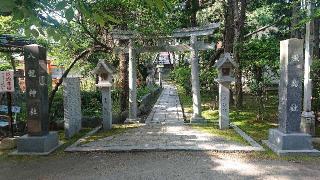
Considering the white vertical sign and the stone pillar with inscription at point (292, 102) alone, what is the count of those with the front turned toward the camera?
2

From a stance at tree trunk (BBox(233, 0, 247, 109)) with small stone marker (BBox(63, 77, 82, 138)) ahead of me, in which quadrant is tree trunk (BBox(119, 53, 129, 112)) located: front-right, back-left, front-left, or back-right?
front-right

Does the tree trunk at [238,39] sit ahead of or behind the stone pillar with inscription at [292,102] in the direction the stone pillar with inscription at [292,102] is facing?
behind

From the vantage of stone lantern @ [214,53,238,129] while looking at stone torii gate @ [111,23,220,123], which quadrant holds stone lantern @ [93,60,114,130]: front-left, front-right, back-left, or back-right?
front-left

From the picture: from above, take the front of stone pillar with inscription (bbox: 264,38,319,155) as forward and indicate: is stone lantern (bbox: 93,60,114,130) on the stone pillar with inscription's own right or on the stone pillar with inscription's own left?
on the stone pillar with inscription's own right

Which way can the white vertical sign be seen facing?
toward the camera

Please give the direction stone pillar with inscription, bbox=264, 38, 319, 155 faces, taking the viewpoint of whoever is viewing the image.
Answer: facing the viewer

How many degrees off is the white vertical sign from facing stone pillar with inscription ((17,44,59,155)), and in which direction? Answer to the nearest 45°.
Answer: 0° — it already faces it

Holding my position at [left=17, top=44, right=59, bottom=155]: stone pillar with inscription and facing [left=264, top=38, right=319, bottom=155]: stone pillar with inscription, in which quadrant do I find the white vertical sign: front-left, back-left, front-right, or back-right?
back-left

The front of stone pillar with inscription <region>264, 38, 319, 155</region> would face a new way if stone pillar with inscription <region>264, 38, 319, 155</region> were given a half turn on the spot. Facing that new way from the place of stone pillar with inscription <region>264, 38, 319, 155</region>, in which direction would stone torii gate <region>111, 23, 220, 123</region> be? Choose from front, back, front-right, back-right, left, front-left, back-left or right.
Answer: front-left

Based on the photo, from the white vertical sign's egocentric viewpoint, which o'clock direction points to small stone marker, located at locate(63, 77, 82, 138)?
The small stone marker is roughly at 9 o'clock from the white vertical sign.

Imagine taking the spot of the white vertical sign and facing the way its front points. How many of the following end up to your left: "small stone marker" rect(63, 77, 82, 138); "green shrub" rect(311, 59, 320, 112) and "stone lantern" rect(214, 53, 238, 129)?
3

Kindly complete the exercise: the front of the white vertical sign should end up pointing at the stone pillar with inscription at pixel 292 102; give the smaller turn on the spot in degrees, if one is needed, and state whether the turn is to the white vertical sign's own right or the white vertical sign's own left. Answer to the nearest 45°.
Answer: approximately 45° to the white vertical sign's own left

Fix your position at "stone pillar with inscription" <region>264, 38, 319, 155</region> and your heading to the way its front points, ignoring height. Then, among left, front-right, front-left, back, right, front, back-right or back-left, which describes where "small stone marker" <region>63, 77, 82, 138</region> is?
right

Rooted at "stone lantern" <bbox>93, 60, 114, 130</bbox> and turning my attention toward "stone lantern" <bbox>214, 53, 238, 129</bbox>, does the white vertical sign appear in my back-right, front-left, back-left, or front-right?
back-right

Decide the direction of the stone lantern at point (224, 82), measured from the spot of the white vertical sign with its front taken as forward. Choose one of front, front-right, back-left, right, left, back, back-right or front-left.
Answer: left

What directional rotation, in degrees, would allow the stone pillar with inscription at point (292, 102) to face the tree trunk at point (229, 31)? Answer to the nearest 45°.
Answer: approximately 180°

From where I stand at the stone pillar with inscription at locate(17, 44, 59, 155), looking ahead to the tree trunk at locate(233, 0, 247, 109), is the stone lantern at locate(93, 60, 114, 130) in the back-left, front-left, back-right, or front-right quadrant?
front-left
